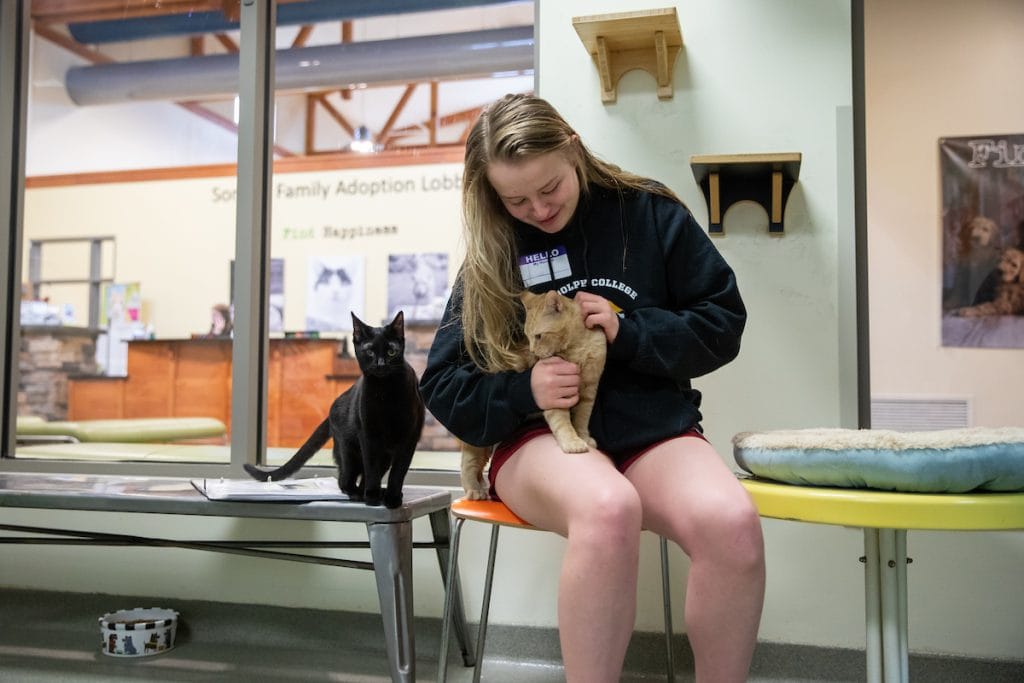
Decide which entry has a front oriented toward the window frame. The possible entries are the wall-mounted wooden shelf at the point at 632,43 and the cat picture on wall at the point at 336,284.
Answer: the cat picture on wall

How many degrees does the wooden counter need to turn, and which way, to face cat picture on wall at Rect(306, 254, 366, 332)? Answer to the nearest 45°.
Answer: approximately 135° to its left

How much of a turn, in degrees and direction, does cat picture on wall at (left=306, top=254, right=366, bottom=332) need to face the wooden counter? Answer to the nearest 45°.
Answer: approximately 45° to its right

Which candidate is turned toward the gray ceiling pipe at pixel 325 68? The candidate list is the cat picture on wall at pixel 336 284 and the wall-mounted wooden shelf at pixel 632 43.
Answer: the cat picture on wall

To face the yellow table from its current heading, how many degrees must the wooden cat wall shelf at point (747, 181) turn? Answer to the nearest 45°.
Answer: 0° — it already faces it

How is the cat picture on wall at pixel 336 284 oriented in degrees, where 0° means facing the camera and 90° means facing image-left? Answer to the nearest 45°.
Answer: approximately 0°

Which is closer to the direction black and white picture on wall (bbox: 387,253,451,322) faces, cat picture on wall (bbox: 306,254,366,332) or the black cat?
the black cat
